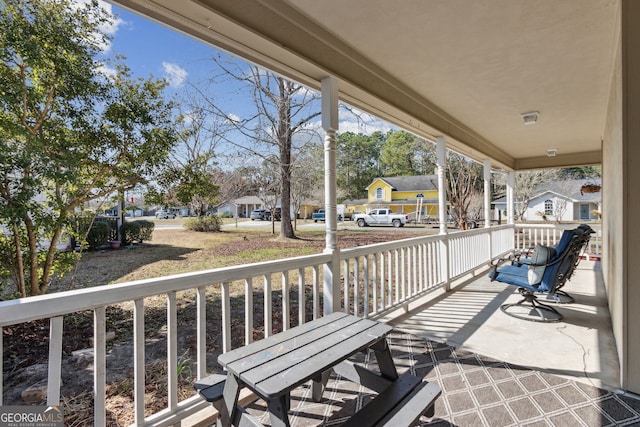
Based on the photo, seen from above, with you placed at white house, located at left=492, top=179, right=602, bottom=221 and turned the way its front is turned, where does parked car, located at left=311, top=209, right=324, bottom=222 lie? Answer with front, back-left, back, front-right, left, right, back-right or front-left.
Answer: front-right

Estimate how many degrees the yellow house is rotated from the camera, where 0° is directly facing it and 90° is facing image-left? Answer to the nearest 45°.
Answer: approximately 0°

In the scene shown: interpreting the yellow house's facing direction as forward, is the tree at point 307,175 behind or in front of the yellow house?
in front

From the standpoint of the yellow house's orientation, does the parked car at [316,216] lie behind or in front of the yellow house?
in front

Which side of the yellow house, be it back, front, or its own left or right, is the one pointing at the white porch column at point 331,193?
front

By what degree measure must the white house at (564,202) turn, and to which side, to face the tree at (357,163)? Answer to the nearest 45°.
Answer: approximately 90° to its right

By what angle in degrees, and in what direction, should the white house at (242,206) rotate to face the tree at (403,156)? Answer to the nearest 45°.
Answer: approximately 135° to its left

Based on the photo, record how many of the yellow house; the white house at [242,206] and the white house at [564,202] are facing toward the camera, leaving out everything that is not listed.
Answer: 3

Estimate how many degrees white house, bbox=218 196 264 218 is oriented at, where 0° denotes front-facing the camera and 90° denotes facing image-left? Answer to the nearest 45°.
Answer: approximately 0°

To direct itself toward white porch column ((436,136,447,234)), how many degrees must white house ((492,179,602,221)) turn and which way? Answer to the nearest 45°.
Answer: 0° — it already faces it

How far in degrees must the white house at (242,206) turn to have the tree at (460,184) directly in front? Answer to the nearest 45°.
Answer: approximately 45° to its left

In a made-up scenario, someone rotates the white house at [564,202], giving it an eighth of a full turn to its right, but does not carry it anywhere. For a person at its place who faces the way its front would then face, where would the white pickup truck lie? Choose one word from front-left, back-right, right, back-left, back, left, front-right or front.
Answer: front

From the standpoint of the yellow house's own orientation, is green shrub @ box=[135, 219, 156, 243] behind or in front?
in front
